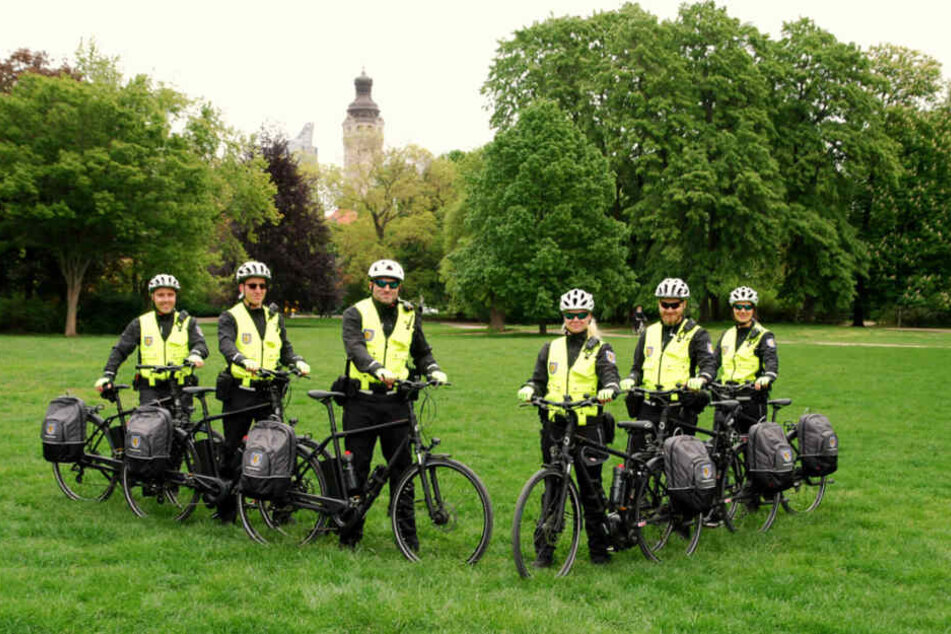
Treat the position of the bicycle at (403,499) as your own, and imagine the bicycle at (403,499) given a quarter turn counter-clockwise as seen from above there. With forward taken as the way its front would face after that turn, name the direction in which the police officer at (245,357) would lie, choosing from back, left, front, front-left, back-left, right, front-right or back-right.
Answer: left

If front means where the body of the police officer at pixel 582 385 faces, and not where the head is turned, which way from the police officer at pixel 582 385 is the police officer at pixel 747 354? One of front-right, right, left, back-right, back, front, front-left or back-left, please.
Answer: back-left

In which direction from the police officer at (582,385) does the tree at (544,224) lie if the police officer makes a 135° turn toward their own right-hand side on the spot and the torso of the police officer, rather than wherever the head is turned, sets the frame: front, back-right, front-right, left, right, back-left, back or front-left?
front-right

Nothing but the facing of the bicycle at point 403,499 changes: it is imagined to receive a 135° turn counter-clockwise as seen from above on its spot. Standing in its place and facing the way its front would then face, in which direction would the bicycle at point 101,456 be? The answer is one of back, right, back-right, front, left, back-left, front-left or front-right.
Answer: front-left

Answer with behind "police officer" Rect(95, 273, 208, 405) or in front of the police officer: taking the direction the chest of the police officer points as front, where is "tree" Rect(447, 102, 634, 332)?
behind

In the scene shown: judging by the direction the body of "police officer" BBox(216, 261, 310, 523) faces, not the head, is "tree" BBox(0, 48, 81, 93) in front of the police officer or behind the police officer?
behind

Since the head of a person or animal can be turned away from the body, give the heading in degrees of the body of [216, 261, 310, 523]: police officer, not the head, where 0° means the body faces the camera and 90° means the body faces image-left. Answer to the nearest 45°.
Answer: approximately 315°

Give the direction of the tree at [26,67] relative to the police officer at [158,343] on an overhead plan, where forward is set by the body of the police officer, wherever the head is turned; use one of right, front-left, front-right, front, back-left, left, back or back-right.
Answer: back

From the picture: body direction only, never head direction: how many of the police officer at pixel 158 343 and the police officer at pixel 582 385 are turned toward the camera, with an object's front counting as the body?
2
